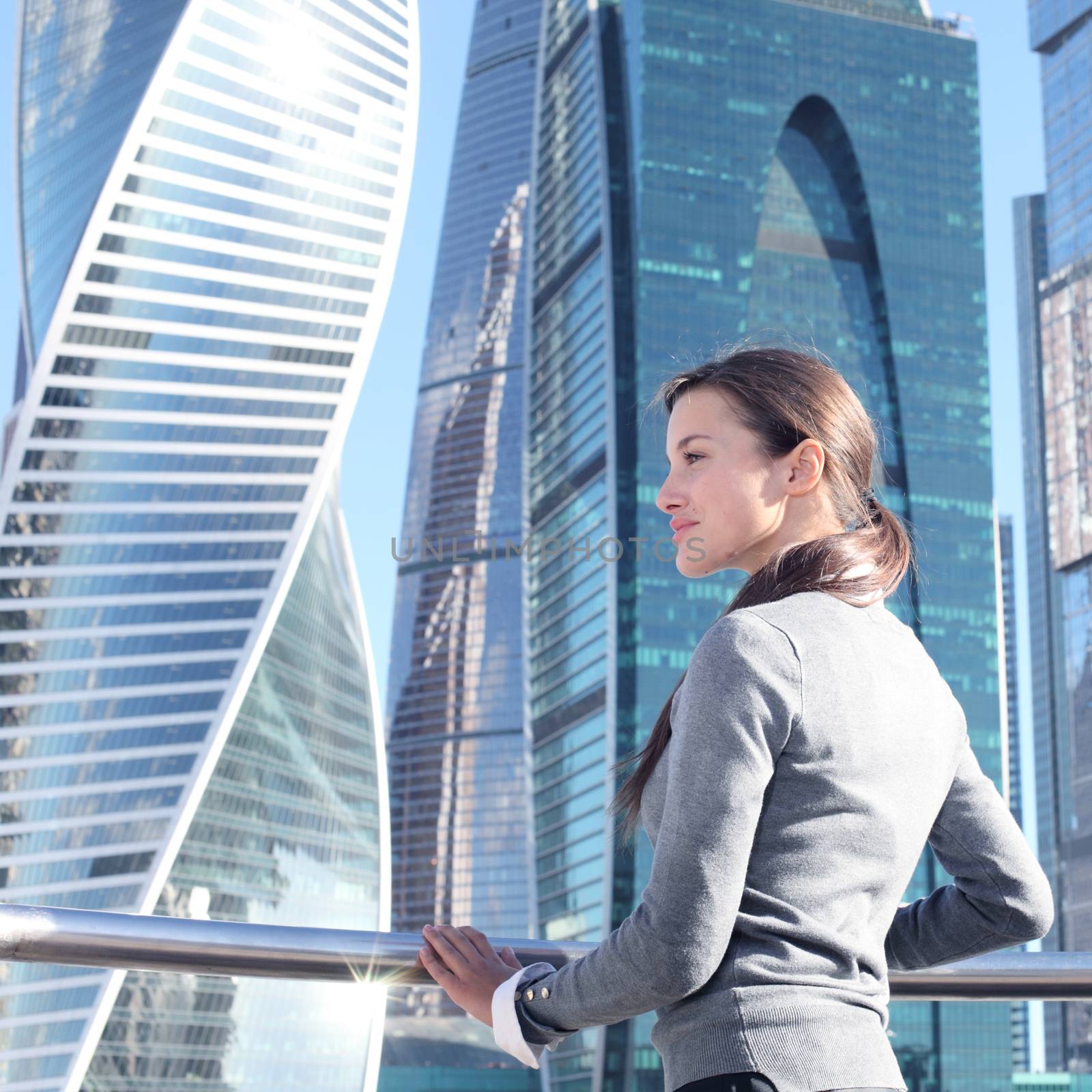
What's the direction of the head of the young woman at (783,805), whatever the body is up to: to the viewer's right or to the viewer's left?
to the viewer's left

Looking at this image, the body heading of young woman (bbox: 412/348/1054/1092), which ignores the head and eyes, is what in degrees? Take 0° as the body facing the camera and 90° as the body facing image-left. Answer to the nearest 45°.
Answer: approximately 135°

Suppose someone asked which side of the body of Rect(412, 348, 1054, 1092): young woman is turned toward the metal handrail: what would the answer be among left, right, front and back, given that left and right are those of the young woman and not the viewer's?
front
